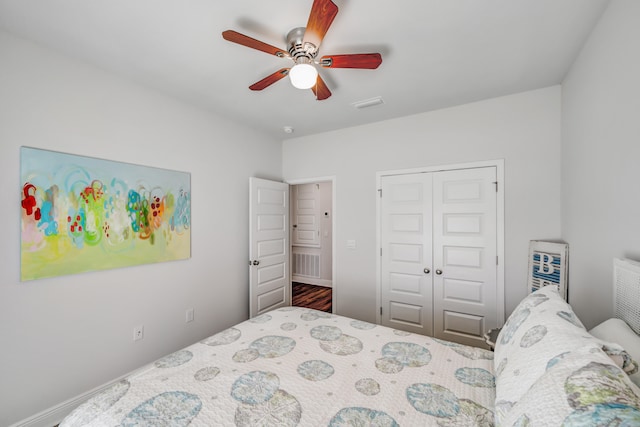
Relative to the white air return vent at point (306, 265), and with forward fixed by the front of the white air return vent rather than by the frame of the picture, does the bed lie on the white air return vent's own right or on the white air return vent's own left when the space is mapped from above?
on the white air return vent's own left

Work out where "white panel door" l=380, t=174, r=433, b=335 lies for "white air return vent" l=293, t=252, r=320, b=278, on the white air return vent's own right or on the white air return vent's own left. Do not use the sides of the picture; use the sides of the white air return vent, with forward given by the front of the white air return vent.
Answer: on the white air return vent's own left

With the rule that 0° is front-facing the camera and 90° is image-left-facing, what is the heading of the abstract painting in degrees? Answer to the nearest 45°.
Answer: approximately 315°

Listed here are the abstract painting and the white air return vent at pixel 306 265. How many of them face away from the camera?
0

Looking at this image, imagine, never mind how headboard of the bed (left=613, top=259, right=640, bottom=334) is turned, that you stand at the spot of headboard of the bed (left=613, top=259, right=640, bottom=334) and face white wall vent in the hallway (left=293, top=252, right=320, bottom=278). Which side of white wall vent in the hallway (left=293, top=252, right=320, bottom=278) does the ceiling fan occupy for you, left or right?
left

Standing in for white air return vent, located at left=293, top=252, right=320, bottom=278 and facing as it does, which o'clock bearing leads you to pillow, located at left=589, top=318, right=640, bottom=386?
The pillow is roughly at 10 o'clock from the white air return vent.

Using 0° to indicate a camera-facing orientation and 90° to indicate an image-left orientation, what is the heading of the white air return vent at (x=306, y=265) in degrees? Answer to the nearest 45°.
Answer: approximately 45°

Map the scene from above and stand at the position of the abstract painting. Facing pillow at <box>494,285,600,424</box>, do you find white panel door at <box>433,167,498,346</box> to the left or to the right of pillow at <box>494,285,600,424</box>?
left

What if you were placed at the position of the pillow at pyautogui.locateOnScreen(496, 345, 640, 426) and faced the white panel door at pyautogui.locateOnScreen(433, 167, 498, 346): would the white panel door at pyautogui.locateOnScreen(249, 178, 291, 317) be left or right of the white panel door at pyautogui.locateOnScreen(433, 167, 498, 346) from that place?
left

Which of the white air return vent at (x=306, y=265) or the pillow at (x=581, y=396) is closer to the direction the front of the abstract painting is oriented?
the pillow

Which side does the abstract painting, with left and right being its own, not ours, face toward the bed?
front

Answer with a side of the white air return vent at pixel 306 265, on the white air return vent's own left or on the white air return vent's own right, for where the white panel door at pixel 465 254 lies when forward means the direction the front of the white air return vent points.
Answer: on the white air return vent's own left
